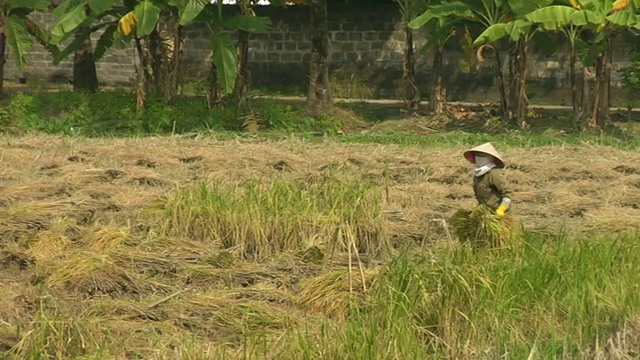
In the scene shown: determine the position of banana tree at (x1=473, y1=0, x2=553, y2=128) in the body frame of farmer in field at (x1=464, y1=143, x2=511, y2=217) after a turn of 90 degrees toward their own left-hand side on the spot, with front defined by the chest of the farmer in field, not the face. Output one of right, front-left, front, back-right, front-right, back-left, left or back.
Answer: back-left

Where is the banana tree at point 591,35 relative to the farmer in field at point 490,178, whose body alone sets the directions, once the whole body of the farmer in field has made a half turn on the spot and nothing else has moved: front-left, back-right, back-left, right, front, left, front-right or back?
front-left

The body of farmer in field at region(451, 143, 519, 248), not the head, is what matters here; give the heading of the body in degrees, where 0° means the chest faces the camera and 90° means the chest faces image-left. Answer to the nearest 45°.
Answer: approximately 45°

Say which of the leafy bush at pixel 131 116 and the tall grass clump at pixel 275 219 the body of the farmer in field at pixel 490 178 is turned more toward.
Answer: the tall grass clump

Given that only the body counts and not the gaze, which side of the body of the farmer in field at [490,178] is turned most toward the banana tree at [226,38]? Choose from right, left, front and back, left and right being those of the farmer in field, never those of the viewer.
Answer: right

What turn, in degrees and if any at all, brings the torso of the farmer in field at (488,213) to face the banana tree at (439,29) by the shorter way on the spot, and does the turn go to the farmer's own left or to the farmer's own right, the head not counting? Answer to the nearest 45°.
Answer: approximately 135° to the farmer's own right

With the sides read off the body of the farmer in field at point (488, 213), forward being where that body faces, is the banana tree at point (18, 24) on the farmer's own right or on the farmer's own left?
on the farmer's own right
